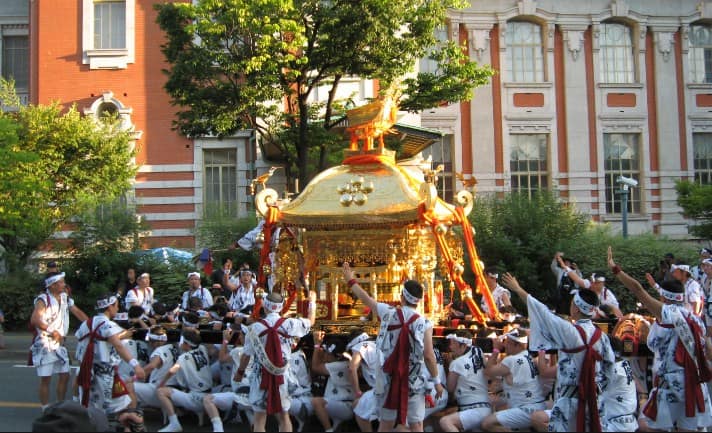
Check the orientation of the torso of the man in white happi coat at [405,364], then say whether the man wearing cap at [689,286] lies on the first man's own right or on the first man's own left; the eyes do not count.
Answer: on the first man's own right

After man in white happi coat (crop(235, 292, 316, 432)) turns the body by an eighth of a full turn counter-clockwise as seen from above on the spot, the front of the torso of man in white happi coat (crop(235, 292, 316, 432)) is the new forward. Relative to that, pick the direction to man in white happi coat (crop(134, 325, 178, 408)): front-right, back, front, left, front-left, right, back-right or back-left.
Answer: front

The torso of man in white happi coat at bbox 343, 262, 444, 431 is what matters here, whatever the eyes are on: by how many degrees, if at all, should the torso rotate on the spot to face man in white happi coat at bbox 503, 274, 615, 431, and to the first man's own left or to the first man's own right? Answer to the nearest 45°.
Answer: approximately 90° to the first man's own right

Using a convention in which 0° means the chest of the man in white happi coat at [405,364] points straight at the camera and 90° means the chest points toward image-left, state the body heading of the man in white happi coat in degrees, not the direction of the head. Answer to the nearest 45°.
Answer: approximately 180°

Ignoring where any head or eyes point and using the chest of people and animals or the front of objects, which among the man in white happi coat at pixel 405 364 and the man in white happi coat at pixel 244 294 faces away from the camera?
the man in white happi coat at pixel 405 364

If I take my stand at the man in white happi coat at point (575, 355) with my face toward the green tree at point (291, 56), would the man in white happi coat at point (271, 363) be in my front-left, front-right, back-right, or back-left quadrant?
front-left

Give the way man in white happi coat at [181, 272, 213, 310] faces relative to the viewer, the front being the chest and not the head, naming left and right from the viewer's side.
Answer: facing the viewer

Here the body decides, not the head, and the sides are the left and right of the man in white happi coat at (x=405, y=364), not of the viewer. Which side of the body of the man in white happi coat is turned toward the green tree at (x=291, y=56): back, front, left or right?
front

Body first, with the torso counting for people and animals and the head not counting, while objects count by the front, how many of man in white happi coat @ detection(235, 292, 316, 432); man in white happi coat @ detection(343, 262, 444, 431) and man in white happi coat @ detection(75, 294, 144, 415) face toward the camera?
0

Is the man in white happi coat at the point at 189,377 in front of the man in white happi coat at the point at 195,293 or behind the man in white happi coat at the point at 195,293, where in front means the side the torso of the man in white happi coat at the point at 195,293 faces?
in front

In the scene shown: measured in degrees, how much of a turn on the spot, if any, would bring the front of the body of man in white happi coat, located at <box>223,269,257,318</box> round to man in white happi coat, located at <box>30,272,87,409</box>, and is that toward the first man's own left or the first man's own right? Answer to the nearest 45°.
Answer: approximately 45° to the first man's own right

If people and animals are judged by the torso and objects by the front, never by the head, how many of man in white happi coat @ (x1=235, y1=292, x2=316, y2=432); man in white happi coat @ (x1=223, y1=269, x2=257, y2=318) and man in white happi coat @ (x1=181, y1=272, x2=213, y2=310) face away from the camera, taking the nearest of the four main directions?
1

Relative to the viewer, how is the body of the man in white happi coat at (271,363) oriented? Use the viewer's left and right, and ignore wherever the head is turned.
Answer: facing away from the viewer

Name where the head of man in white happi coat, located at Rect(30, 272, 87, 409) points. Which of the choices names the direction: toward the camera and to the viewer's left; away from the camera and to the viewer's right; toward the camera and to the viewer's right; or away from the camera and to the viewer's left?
toward the camera and to the viewer's right

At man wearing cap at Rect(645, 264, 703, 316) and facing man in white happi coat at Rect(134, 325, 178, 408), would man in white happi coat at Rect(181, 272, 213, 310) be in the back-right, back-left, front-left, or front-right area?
front-right
